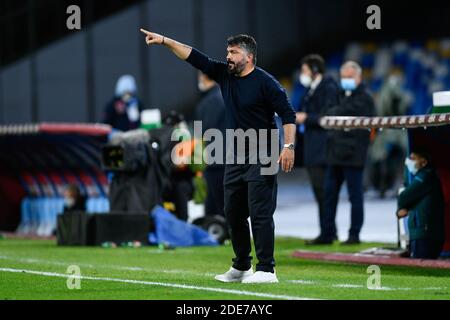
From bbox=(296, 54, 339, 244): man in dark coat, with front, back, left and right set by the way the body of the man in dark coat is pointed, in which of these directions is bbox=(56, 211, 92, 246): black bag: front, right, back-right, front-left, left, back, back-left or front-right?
front

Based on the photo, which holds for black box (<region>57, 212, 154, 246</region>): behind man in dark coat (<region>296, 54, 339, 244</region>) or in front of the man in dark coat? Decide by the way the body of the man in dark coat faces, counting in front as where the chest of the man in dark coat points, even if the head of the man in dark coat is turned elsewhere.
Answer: in front

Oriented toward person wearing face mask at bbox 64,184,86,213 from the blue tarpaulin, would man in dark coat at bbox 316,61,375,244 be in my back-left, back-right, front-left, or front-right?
back-right

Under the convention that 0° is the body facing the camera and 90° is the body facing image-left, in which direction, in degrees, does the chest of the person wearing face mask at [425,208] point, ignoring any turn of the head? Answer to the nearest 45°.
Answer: approximately 90°

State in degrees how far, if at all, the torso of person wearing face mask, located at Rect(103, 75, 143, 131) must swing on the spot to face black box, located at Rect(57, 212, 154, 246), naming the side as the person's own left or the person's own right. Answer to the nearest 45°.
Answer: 0° — they already face it

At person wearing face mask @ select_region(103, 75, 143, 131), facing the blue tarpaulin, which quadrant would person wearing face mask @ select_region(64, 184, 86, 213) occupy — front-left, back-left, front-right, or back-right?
front-right

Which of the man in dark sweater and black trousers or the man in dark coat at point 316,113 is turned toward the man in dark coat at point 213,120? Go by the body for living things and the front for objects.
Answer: the man in dark coat at point 316,113

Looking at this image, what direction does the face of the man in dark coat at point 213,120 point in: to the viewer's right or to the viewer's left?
to the viewer's left

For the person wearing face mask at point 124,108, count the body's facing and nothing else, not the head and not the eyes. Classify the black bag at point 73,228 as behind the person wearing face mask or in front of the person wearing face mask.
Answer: in front

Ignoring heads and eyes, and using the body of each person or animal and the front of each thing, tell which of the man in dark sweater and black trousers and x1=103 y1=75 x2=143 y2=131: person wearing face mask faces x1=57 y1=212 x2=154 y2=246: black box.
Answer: the person wearing face mask

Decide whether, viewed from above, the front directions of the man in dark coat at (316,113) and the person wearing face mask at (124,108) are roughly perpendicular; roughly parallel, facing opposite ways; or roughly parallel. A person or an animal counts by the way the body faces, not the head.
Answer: roughly perpendicular

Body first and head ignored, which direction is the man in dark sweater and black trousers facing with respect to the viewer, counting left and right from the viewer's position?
facing the viewer and to the left of the viewer

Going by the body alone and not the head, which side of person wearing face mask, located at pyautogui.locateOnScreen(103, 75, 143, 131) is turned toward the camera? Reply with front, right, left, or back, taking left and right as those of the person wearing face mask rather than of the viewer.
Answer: front

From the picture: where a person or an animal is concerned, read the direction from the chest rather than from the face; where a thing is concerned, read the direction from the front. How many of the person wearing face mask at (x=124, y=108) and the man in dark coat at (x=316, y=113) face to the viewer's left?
1

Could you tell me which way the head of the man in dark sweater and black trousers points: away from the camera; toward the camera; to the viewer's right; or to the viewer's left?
to the viewer's left
